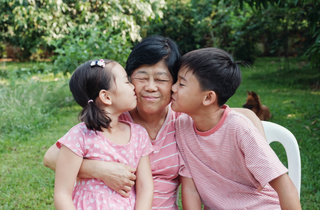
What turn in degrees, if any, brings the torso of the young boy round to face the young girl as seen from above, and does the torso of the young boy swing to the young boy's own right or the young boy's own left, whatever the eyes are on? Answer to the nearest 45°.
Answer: approximately 45° to the young boy's own right

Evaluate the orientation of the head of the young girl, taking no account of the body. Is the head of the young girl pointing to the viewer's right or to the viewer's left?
to the viewer's right

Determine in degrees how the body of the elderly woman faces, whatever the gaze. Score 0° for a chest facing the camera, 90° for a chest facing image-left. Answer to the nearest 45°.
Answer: approximately 0°

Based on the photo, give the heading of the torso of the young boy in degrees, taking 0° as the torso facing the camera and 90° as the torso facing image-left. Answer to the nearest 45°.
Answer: approximately 45°

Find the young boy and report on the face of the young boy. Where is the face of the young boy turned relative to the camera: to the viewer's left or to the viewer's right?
to the viewer's left
